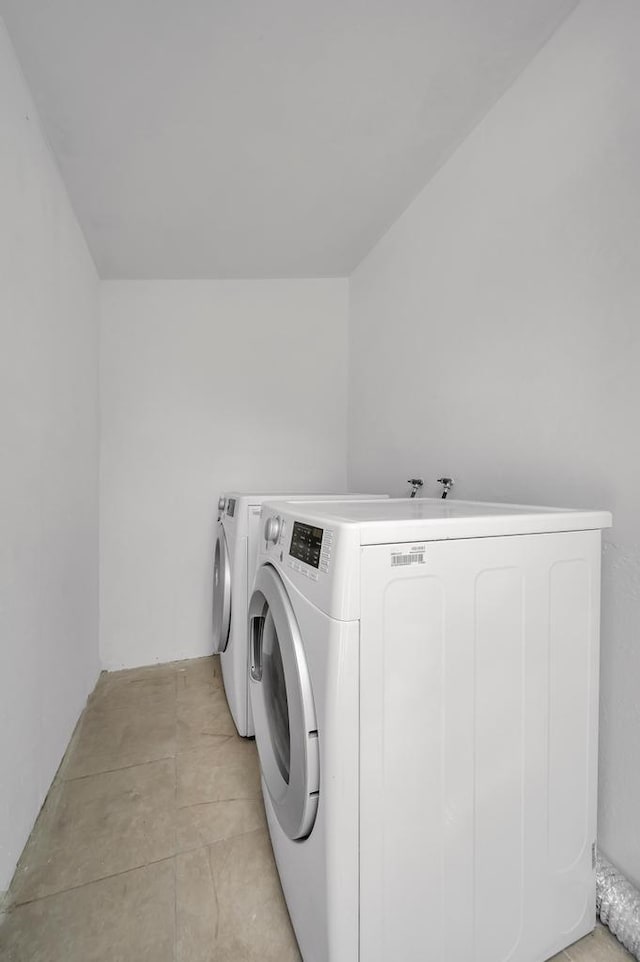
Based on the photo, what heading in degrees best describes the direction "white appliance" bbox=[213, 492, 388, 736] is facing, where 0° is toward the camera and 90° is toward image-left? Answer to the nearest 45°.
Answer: approximately 90°

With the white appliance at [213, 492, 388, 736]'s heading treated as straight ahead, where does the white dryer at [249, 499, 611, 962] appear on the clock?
The white dryer is roughly at 8 o'clock from the white appliance.
